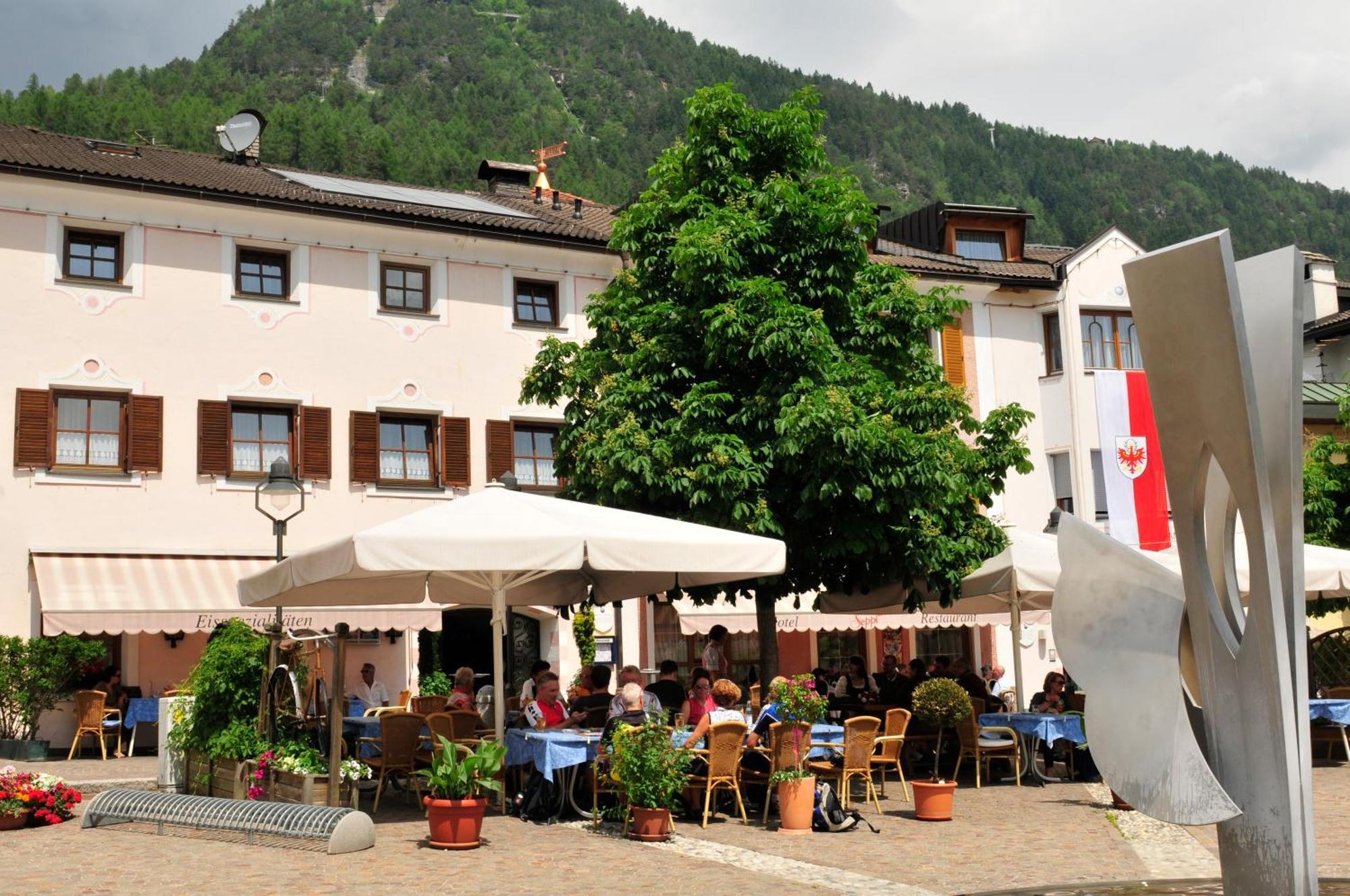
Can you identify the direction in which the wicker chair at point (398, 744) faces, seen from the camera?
facing away from the viewer and to the left of the viewer

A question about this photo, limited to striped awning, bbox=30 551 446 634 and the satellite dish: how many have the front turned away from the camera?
0

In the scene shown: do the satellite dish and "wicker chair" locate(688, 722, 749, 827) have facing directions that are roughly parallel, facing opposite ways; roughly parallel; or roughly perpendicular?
roughly perpendicular

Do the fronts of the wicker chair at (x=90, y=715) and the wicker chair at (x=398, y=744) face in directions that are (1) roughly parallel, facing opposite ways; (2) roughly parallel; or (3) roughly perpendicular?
roughly perpendicular

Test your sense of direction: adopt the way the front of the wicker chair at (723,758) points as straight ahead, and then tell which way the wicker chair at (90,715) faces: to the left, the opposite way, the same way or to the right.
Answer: to the right

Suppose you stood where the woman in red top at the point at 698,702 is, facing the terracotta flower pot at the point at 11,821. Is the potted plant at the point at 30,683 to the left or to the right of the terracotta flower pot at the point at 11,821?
right

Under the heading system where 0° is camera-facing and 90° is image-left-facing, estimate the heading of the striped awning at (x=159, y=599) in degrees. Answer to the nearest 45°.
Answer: approximately 0°

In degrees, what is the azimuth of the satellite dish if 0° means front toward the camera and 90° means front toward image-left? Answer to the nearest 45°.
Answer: approximately 45°

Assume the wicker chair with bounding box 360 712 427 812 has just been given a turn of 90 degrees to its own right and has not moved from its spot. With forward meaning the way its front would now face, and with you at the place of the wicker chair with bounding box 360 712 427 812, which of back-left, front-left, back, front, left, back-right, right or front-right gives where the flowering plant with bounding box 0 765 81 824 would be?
back-left

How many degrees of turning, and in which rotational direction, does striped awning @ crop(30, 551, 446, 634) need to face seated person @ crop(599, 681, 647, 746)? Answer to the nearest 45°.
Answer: approximately 45° to its left

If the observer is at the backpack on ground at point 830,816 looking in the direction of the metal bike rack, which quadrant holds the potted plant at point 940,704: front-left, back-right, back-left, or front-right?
back-right
